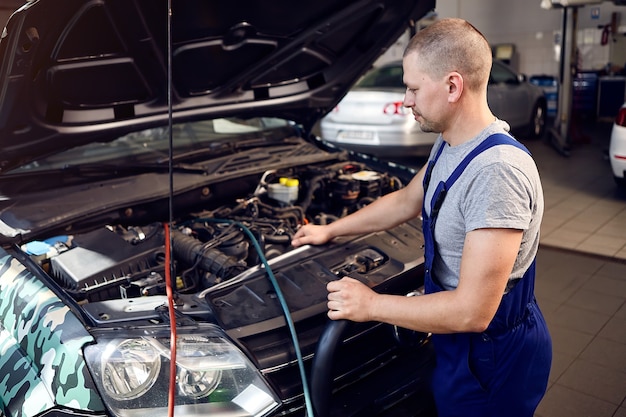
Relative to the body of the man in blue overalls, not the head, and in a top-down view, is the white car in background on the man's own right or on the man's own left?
on the man's own right

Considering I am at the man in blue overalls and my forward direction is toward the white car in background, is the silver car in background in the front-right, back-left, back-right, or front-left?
front-left

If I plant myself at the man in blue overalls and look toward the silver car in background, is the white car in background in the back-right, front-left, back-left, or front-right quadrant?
front-right

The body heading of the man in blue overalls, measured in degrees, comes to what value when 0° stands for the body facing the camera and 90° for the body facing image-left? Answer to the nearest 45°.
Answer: approximately 90°

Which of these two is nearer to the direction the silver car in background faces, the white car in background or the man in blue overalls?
the white car in background

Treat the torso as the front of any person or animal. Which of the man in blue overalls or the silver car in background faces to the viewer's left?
the man in blue overalls

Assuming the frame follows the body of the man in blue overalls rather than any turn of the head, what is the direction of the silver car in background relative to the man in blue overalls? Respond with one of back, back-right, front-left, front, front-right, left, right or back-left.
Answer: right

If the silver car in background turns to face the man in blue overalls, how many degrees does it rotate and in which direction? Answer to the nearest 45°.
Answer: approximately 135° to its right

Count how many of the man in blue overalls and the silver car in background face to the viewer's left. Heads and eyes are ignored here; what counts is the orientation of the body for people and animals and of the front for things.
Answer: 1

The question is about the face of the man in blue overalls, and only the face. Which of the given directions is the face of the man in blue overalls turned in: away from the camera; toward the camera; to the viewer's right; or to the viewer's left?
to the viewer's left

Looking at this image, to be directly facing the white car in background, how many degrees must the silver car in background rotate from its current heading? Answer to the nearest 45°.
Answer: approximately 90° to its right

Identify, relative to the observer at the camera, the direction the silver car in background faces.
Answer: facing away from the viewer and to the right of the viewer
